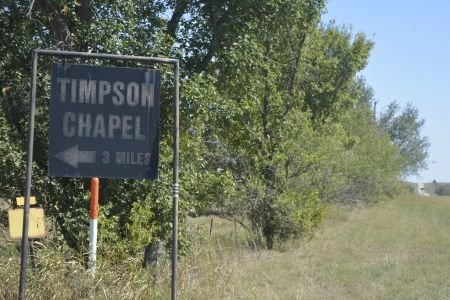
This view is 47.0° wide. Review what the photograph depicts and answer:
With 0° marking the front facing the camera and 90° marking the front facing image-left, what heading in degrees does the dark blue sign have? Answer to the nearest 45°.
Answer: approximately 0°
